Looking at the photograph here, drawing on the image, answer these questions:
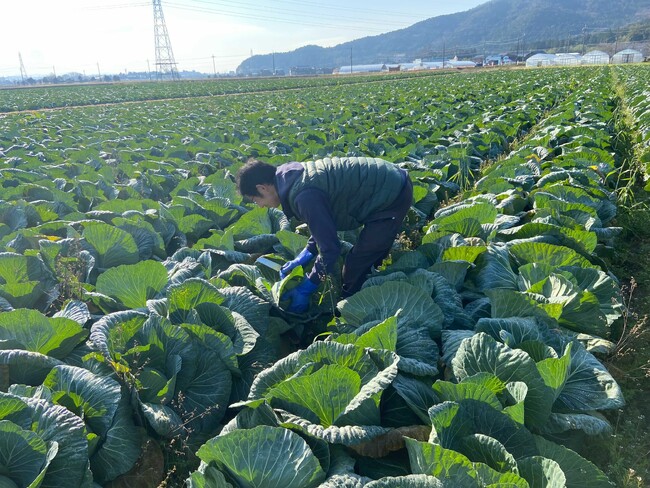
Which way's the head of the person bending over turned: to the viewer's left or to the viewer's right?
to the viewer's left

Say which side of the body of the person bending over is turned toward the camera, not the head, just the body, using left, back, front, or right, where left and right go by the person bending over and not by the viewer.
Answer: left
